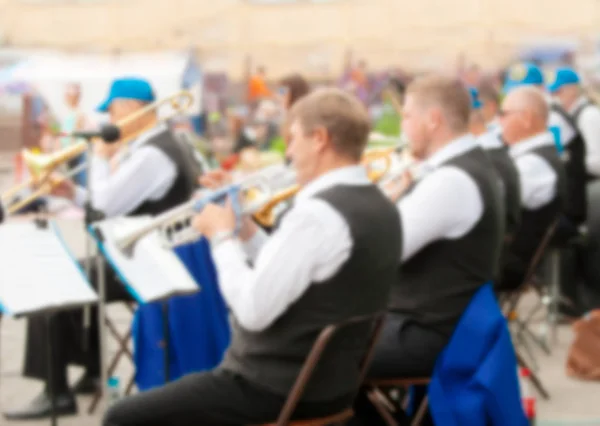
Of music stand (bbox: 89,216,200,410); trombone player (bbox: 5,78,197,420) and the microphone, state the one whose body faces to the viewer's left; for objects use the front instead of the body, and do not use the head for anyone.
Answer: the trombone player

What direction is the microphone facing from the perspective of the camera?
to the viewer's right

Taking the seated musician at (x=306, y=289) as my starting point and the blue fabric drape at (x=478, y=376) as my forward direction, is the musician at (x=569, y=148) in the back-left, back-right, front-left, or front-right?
front-left

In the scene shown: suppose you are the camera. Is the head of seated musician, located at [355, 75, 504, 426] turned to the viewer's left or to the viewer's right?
to the viewer's left

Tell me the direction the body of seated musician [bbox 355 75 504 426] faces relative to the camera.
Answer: to the viewer's left

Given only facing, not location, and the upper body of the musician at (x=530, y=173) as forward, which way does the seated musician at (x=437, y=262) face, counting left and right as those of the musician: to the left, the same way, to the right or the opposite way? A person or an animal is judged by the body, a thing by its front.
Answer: the same way

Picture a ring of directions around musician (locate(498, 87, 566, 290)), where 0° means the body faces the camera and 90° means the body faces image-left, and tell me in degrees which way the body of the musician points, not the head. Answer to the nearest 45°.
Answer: approximately 90°

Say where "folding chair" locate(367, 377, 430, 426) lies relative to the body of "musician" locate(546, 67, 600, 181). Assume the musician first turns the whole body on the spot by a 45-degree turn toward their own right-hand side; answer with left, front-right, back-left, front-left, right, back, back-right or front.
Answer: back-left

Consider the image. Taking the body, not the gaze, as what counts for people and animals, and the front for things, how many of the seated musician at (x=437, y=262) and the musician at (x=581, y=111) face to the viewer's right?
0

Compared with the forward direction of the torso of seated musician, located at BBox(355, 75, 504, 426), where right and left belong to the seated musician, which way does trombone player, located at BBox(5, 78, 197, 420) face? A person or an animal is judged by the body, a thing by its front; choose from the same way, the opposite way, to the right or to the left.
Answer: the same way

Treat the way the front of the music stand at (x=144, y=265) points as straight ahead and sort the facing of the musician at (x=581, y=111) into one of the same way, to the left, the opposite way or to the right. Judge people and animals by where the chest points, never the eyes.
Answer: the opposite way

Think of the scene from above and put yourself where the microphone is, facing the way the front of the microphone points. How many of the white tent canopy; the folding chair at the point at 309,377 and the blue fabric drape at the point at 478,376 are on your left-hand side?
1

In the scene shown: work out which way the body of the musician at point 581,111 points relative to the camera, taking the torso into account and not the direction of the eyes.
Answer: to the viewer's left

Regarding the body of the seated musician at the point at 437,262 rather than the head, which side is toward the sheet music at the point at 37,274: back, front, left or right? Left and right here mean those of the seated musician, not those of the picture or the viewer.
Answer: front

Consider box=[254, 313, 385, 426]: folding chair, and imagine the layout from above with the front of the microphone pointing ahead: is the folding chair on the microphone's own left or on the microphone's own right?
on the microphone's own right

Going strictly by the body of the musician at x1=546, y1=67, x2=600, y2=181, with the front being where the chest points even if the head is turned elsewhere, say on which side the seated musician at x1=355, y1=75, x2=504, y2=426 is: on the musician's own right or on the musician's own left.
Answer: on the musician's own left

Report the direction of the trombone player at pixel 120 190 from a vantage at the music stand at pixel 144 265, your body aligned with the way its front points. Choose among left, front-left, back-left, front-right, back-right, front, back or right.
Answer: back-left

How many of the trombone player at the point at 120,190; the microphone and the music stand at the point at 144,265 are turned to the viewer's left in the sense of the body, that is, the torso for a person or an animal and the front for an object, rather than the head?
1

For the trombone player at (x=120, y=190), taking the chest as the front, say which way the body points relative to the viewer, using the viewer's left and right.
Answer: facing to the left of the viewer

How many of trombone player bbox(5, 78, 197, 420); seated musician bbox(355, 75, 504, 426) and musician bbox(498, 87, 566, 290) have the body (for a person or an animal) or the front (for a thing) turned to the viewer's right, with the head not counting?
0
